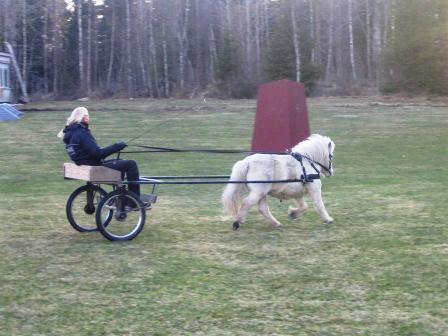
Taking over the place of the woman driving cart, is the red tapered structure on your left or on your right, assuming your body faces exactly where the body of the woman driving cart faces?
on your left

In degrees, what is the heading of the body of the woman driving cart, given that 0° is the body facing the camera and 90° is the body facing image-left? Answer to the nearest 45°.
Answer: approximately 270°

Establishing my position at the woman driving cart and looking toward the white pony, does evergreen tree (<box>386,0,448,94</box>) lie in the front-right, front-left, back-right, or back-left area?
front-left

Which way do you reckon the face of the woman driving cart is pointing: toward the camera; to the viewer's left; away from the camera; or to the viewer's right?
to the viewer's right

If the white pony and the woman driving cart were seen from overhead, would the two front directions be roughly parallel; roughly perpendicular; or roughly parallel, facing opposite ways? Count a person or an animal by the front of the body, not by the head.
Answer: roughly parallel

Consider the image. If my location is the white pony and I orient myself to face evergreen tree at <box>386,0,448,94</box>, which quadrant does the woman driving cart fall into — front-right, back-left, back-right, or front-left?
back-left

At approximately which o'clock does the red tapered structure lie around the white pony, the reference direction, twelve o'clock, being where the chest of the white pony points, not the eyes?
The red tapered structure is roughly at 9 o'clock from the white pony.

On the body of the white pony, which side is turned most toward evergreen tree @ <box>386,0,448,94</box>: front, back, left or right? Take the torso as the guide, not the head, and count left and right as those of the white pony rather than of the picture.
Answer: left

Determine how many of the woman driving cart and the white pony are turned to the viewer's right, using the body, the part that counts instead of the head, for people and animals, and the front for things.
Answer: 2

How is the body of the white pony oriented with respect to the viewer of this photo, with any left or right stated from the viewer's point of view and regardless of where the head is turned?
facing to the right of the viewer

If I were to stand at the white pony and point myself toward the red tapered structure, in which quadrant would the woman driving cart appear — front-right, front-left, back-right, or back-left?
back-left
